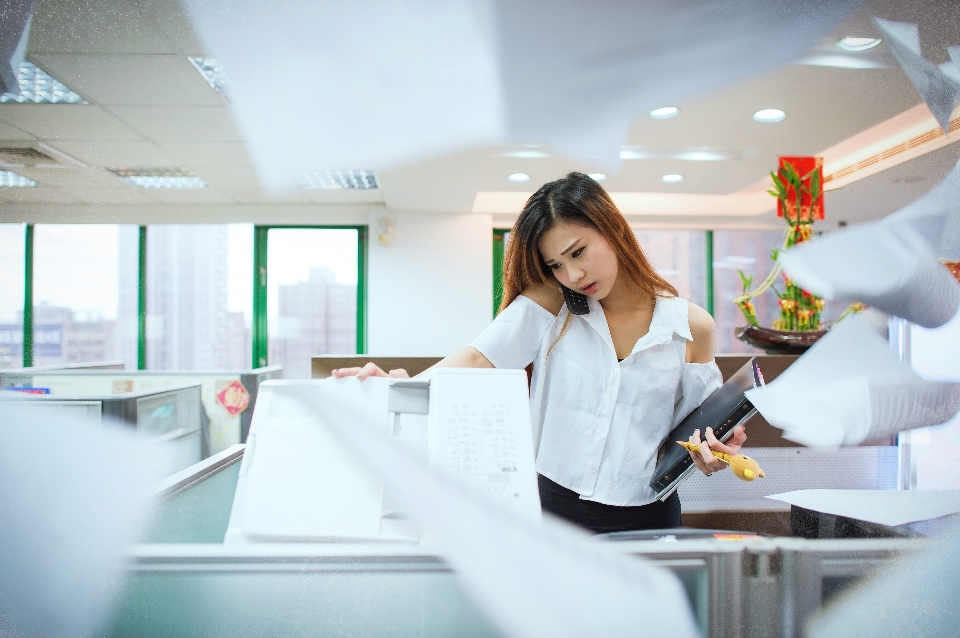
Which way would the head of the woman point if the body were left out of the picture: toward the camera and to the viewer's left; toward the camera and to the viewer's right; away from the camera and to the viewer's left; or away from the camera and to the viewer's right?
toward the camera and to the viewer's left

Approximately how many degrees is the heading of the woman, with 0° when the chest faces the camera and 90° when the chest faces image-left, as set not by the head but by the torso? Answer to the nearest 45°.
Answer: approximately 0°
